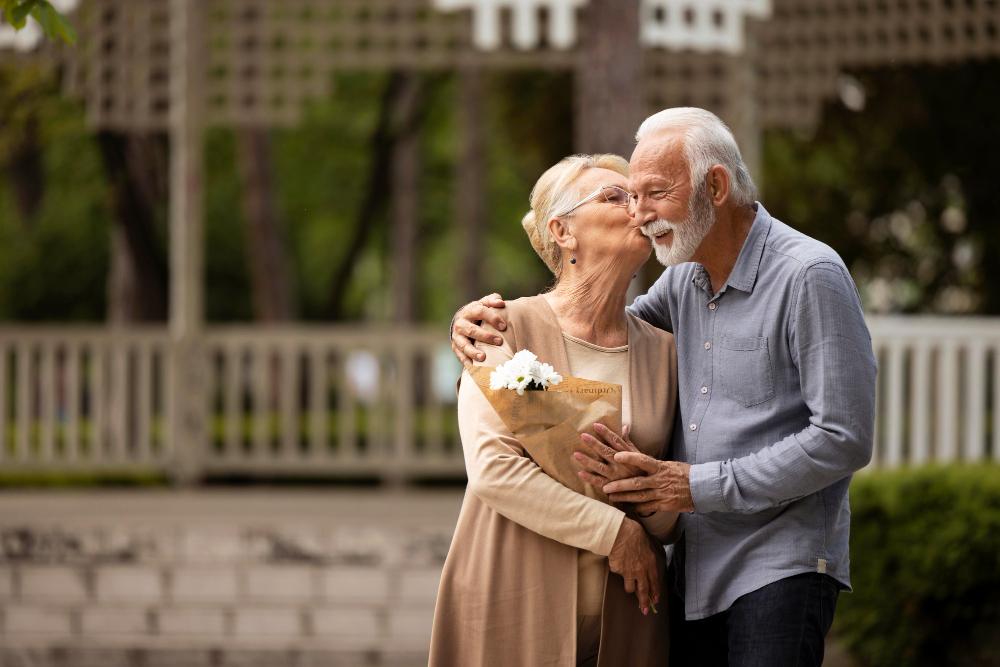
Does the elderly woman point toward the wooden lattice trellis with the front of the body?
no

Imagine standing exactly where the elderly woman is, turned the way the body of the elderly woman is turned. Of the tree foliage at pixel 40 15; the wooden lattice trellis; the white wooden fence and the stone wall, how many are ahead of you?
0

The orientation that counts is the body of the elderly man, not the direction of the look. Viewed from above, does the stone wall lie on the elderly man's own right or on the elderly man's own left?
on the elderly man's own right

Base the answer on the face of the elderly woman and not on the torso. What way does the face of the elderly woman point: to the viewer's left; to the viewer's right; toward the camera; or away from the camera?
to the viewer's right

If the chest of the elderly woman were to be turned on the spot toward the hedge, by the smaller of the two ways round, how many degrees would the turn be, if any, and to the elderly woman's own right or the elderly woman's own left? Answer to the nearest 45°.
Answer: approximately 90° to the elderly woman's own left

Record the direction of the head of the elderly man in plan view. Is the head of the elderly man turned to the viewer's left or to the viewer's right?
to the viewer's left

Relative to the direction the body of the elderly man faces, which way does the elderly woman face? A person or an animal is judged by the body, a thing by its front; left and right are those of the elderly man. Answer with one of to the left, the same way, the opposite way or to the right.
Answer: to the left

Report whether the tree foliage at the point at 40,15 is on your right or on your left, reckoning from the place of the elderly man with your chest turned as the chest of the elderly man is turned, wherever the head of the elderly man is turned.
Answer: on your right

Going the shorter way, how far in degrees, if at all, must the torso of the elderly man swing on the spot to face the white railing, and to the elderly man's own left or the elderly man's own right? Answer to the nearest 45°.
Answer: approximately 135° to the elderly man's own right

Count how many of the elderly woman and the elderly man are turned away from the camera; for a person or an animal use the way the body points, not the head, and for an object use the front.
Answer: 0

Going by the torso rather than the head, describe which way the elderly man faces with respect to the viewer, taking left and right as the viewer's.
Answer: facing the viewer and to the left of the viewer

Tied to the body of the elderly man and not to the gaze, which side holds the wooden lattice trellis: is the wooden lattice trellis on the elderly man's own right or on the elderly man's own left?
on the elderly man's own right

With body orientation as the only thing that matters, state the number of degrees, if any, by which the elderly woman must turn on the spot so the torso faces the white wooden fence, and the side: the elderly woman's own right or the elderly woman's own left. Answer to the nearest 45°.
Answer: approximately 135° to the elderly woman's own left

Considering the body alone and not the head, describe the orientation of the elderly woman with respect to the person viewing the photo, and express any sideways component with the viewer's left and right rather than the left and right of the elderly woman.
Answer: facing the viewer and to the right of the viewer

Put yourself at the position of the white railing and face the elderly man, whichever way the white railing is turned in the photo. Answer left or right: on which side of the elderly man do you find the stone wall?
right

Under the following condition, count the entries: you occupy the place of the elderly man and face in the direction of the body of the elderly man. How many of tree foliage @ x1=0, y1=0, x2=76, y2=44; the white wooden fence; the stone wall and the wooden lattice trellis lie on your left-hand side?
0
